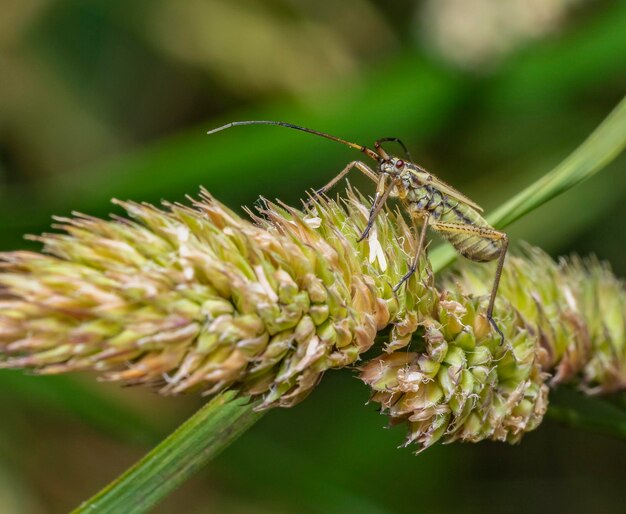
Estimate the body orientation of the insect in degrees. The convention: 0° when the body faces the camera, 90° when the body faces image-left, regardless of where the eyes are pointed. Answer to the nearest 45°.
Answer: approximately 90°
